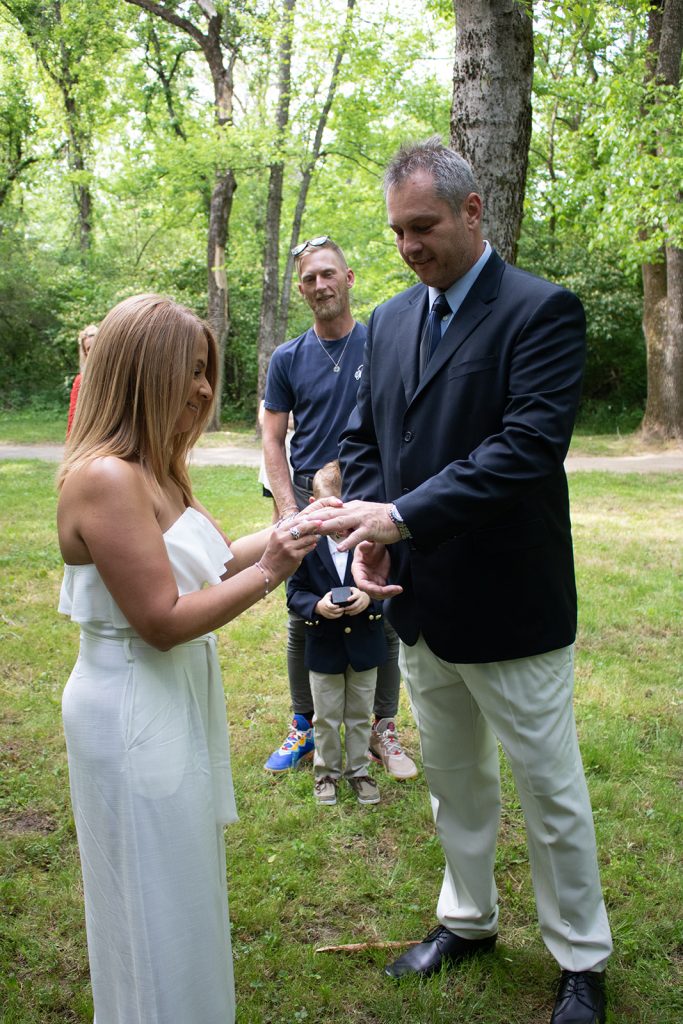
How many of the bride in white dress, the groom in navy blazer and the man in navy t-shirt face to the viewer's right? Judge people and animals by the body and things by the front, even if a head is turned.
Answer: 1

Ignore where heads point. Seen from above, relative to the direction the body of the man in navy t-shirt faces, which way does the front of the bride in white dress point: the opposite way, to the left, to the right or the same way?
to the left

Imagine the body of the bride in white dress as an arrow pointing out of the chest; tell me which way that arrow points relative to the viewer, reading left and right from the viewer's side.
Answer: facing to the right of the viewer

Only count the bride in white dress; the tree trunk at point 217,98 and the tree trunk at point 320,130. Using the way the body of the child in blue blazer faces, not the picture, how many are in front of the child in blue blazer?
1

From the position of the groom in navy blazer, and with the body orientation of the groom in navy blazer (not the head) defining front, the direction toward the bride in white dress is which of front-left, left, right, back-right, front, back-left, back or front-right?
front

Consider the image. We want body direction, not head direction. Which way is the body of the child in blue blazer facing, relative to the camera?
toward the camera

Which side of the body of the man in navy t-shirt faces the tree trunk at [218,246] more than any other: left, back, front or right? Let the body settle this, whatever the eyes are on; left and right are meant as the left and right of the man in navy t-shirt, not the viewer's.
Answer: back

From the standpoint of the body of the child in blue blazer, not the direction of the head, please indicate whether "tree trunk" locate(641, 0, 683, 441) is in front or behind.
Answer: behind

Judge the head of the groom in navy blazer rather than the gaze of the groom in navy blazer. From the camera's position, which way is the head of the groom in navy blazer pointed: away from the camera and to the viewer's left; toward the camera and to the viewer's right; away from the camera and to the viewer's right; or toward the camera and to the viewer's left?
toward the camera and to the viewer's left

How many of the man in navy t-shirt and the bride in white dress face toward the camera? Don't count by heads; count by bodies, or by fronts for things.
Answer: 1

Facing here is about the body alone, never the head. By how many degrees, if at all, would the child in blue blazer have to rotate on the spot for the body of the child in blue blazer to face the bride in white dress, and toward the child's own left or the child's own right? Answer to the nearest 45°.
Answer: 0° — they already face them
